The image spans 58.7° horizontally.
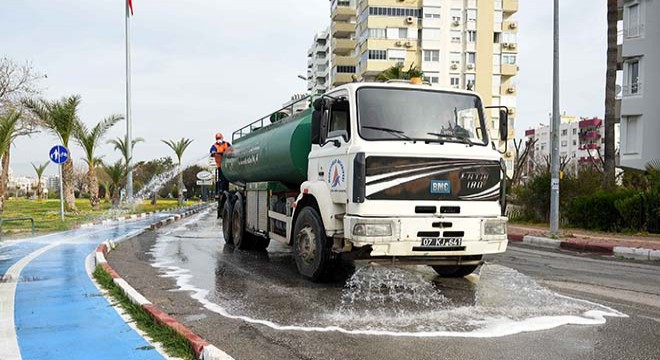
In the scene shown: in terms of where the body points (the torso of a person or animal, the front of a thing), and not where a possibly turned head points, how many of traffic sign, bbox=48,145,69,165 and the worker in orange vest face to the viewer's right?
0

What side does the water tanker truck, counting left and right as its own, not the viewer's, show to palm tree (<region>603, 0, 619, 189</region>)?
left

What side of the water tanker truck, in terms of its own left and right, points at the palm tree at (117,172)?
back

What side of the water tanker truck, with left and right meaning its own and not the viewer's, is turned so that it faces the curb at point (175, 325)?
right

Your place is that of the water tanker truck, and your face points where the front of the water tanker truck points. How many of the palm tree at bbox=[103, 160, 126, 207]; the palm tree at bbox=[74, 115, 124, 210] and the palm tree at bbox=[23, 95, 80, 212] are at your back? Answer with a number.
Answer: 3

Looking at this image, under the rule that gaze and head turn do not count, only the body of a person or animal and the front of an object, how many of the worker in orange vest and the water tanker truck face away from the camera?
0

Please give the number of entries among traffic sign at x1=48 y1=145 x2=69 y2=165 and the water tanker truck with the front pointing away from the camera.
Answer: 0

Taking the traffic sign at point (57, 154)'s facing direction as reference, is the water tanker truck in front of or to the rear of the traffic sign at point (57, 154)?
in front

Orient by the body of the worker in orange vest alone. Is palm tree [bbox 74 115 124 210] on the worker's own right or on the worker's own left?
on the worker's own right

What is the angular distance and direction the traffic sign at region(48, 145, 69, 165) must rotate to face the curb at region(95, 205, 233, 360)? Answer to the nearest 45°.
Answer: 0° — it already faces it
